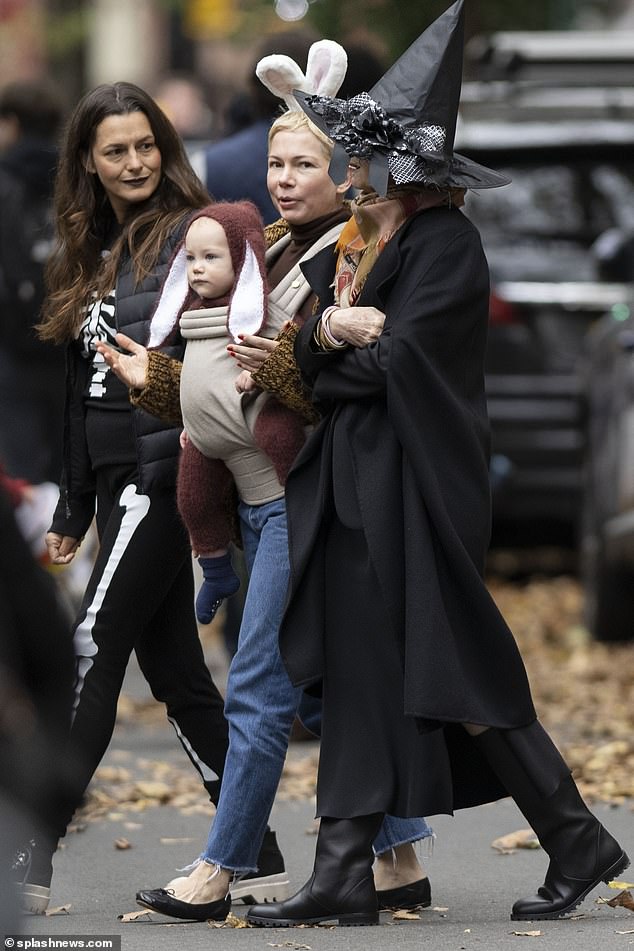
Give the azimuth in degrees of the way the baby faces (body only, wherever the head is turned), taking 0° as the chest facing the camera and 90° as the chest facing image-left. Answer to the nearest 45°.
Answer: approximately 45°

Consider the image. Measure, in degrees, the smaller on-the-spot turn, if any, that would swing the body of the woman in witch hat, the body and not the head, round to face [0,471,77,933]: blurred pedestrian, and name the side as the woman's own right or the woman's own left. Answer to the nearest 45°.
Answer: approximately 45° to the woman's own left

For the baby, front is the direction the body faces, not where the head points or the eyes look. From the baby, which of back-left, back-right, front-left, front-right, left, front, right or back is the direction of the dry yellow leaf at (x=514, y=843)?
back

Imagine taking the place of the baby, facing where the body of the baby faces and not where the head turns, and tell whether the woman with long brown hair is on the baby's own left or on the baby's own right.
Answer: on the baby's own right

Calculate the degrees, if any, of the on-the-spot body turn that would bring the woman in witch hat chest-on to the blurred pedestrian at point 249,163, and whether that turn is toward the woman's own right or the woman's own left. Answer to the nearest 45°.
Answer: approximately 90° to the woman's own right

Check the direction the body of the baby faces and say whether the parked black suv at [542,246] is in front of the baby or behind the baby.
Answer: behind

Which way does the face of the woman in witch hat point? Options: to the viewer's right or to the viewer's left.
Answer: to the viewer's left

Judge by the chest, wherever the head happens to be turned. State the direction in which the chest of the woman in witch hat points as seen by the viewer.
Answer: to the viewer's left
